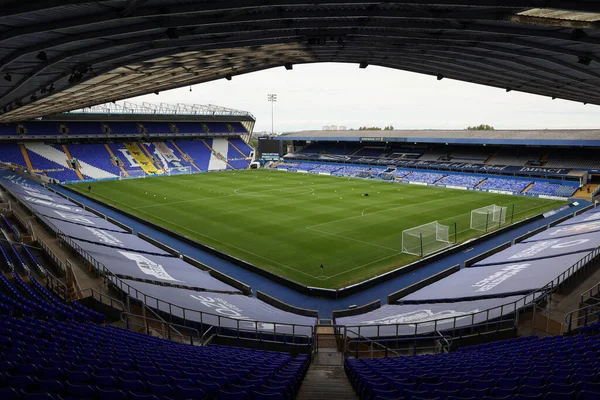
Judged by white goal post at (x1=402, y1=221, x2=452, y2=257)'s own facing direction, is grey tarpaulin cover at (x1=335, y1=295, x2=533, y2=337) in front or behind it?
behind

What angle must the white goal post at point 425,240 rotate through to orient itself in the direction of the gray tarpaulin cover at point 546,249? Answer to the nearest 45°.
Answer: approximately 180°

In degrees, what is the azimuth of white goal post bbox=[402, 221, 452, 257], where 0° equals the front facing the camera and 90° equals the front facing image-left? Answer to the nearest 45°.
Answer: approximately 135°

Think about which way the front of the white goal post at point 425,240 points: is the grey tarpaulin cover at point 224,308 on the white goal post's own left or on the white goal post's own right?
on the white goal post's own left

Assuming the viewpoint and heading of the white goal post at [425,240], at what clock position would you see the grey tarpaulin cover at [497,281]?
The grey tarpaulin cover is roughly at 7 o'clock from the white goal post.

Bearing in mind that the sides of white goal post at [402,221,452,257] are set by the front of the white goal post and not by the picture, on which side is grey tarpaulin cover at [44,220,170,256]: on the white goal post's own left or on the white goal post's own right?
on the white goal post's own left

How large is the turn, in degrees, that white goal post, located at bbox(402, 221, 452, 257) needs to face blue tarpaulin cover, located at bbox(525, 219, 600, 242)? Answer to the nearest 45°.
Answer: approximately 135° to its right

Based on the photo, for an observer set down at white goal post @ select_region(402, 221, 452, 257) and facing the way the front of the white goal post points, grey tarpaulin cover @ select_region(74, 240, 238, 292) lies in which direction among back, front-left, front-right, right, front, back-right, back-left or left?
left
